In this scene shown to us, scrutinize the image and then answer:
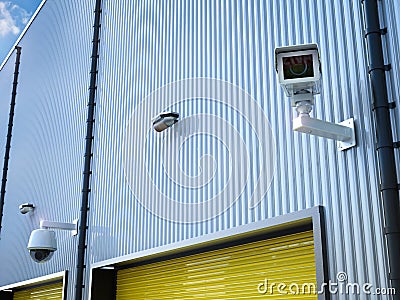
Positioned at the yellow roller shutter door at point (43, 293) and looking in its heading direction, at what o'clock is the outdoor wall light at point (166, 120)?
The outdoor wall light is roughly at 10 o'clock from the yellow roller shutter door.

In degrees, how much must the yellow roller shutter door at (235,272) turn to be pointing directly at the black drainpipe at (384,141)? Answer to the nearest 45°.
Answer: approximately 90° to its left

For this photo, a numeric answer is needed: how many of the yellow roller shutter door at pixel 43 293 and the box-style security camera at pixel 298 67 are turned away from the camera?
0

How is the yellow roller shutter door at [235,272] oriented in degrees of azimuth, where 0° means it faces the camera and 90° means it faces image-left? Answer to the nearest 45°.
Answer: approximately 45°

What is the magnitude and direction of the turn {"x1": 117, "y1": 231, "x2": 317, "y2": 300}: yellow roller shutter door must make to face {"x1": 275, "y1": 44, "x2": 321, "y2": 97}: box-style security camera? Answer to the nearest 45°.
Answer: approximately 45° to its left

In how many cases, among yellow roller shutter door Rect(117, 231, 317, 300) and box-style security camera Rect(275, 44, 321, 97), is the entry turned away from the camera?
0

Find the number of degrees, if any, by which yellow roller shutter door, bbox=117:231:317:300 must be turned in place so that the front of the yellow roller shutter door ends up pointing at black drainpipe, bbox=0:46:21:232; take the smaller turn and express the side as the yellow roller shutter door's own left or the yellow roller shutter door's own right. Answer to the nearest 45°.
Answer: approximately 90° to the yellow roller shutter door's own right

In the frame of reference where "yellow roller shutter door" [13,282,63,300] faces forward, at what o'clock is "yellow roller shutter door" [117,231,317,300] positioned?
"yellow roller shutter door" [117,231,317,300] is roughly at 10 o'clock from "yellow roller shutter door" [13,282,63,300].
